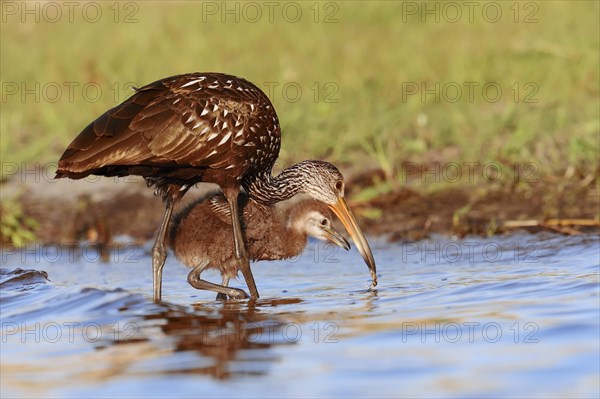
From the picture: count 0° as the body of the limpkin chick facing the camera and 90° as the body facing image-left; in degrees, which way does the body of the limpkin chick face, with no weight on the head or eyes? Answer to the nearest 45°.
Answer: approximately 270°

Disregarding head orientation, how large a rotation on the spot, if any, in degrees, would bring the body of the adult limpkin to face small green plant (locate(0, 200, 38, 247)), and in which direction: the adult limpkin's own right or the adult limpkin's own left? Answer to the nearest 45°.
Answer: approximately 135° to the adult limpkin's own left

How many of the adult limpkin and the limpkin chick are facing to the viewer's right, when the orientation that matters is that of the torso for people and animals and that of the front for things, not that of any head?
2

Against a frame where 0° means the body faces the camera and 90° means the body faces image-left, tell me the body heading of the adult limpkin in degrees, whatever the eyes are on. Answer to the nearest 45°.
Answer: approximately 270°

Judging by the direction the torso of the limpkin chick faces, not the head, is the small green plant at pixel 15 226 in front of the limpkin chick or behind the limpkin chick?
behind
